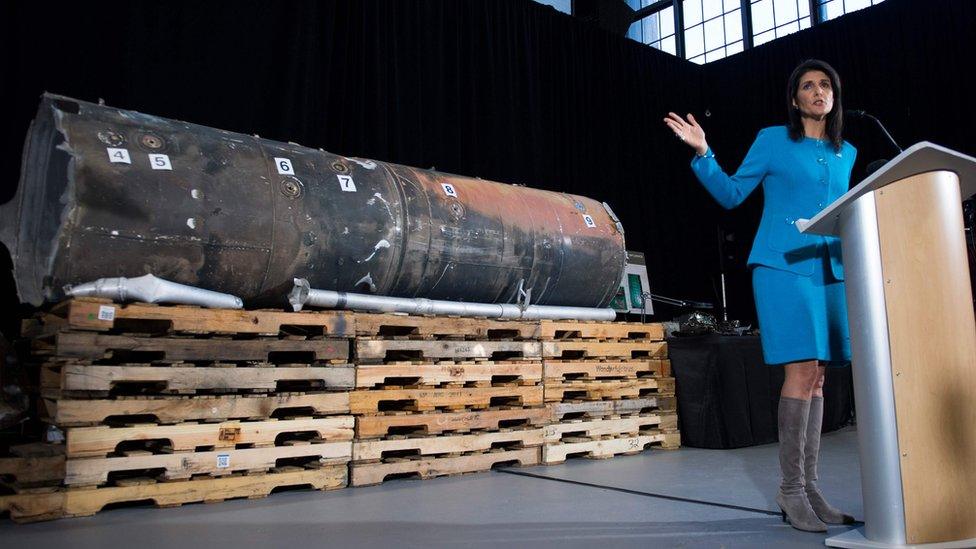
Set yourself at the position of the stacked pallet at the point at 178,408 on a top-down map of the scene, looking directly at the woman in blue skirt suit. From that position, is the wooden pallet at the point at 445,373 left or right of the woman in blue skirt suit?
left

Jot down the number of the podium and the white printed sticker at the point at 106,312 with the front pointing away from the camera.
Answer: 0

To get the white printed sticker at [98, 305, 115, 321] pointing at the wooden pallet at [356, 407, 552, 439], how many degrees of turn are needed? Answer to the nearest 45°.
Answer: approximately 90° to its left

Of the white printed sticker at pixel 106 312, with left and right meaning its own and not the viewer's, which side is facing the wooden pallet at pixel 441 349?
left
